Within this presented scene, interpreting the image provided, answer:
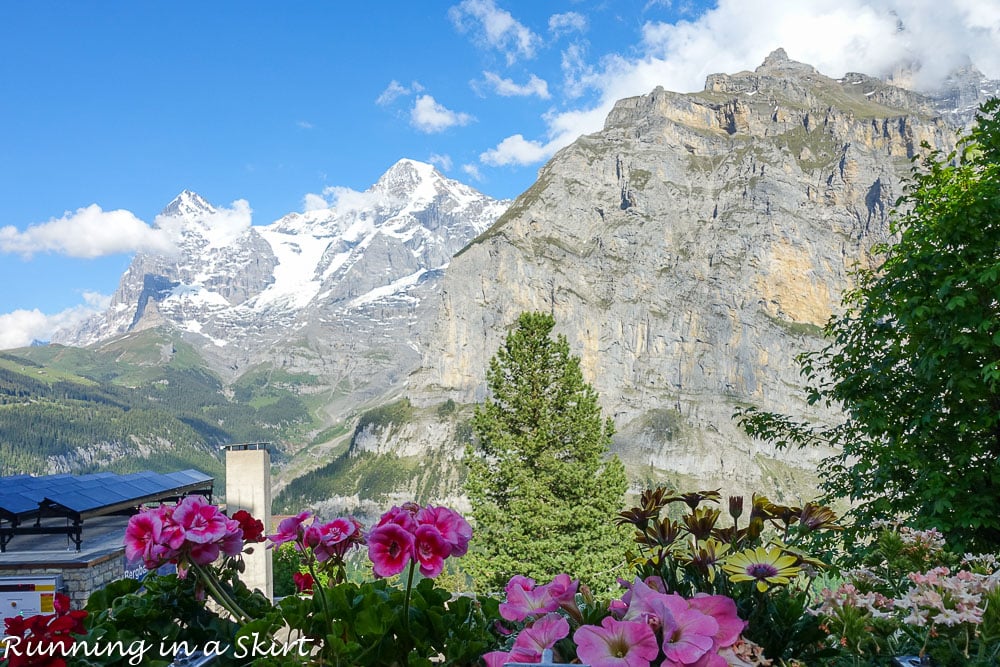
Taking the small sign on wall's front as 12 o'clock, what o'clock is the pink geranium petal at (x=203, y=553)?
The pink geranium petal is roughly at 12 o'clock from the small sign on wall.

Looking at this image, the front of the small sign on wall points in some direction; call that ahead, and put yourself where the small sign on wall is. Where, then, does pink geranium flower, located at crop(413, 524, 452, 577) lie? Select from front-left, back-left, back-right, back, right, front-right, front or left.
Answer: front

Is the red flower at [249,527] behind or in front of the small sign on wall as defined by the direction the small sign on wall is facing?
in front

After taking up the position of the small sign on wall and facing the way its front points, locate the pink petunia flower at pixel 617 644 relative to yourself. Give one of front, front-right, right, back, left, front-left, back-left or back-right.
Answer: front

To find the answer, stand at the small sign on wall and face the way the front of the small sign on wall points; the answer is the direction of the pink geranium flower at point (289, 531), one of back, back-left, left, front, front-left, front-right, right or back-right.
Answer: front

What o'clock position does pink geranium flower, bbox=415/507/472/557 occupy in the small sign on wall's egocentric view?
The pink geranium flower is roughly at 12 o'clock from the small sign on wall.

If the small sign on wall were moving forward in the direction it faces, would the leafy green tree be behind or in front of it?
in front

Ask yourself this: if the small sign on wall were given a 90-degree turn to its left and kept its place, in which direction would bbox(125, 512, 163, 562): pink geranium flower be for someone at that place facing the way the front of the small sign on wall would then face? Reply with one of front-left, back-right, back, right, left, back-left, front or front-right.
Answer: right

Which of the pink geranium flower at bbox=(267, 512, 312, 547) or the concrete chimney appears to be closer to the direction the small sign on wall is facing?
the pink geranium flower

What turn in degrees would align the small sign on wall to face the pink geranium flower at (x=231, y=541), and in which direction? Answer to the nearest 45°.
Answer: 0° — it already faces it

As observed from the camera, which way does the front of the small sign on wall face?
facing the viewer

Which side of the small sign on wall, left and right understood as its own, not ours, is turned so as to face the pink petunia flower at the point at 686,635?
front

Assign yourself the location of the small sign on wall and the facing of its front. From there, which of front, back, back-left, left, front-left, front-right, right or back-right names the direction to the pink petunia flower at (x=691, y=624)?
front

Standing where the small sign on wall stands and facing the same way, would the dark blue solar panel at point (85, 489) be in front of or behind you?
behind

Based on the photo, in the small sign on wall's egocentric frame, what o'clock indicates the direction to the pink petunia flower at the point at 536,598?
The pink petunia flower is roughly at 12 o'clock from the small sign on wall.

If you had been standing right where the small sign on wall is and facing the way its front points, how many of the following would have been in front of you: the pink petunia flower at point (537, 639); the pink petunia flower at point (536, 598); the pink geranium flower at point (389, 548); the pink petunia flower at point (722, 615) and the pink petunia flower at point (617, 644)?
5
